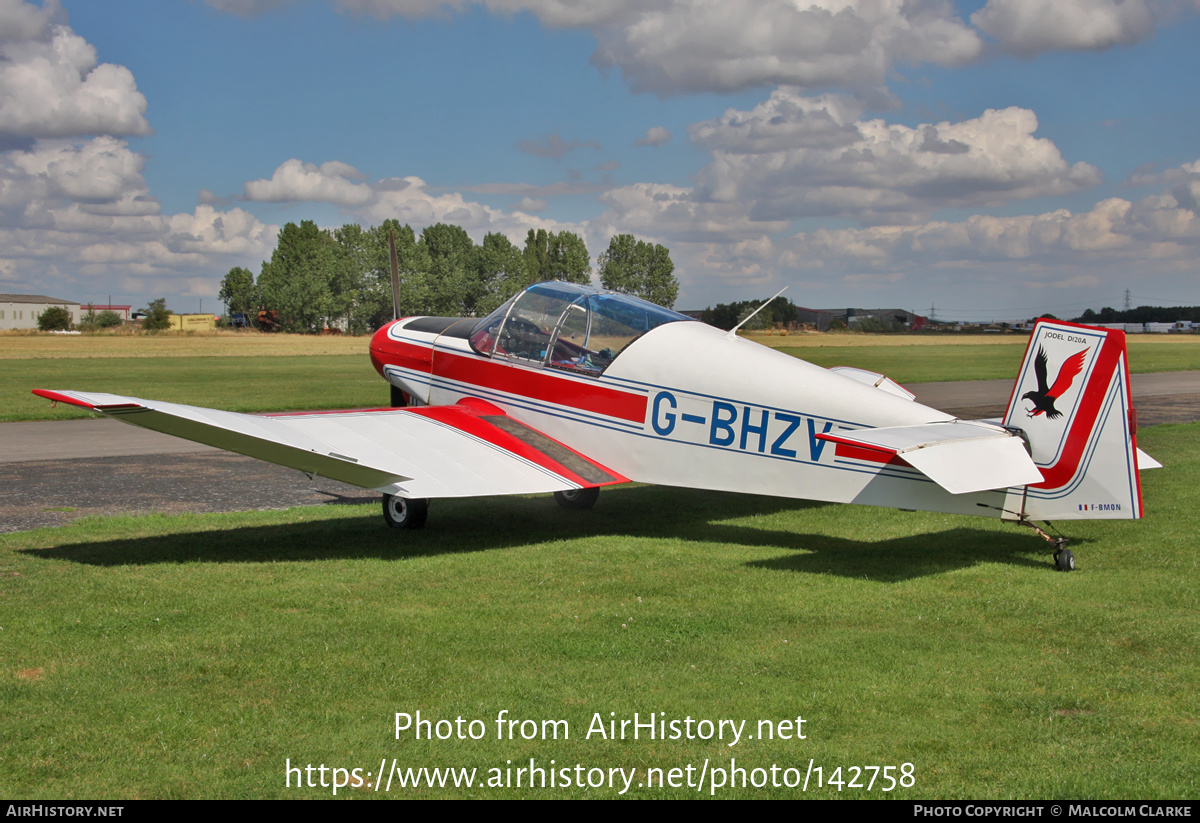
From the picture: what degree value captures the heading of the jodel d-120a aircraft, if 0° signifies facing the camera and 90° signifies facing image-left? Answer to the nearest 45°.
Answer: approximately 135°
